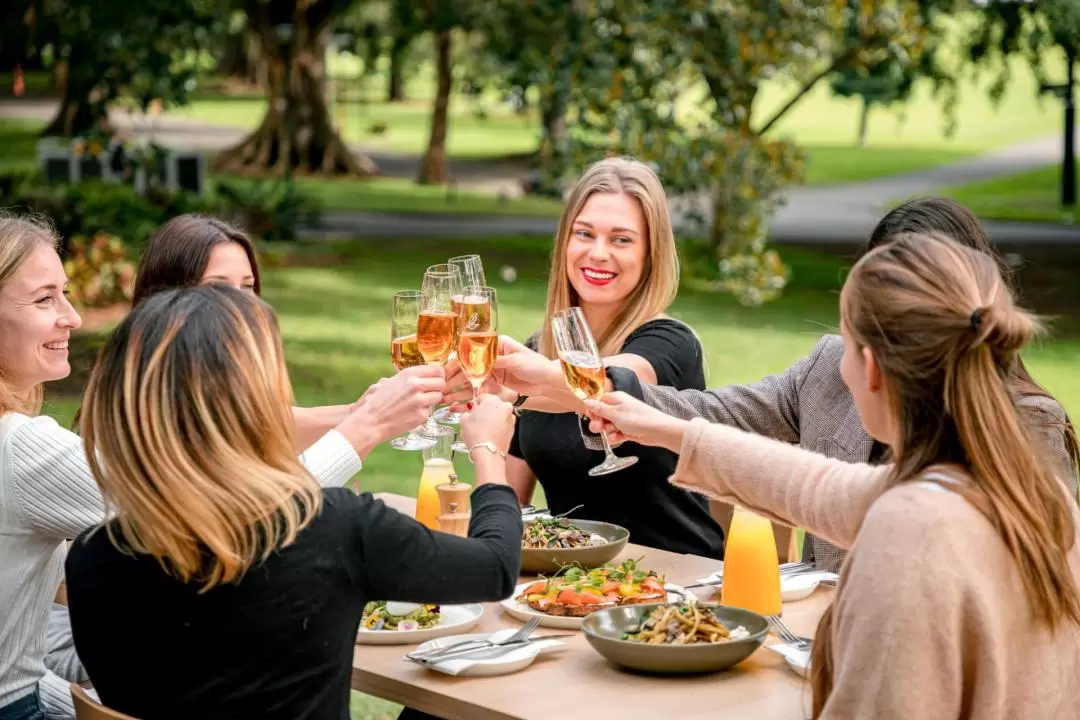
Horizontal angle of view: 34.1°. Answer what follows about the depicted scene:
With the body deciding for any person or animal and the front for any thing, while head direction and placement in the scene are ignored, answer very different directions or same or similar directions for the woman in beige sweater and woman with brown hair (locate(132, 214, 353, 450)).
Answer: very different directions

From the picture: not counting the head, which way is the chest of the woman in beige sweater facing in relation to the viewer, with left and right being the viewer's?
facing away from the viewer and to the left of the viewer

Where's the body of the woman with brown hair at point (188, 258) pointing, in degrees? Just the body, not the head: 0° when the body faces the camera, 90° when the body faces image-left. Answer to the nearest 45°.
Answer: approximately 315°

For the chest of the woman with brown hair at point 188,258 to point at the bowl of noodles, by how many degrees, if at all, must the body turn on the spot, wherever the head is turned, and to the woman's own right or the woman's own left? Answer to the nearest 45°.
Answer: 0° — they already face it

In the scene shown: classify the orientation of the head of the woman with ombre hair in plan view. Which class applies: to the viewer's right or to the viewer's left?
to the viewer's right

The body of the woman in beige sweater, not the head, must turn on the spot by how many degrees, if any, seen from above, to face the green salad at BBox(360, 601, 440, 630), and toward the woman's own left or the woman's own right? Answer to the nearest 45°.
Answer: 0° — they already face it

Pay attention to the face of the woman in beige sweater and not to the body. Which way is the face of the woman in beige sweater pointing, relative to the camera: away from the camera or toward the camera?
away from the camera

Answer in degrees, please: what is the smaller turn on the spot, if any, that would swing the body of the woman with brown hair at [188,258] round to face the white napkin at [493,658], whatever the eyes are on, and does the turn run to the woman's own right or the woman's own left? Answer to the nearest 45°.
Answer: approximately 45° to the woman's own right
